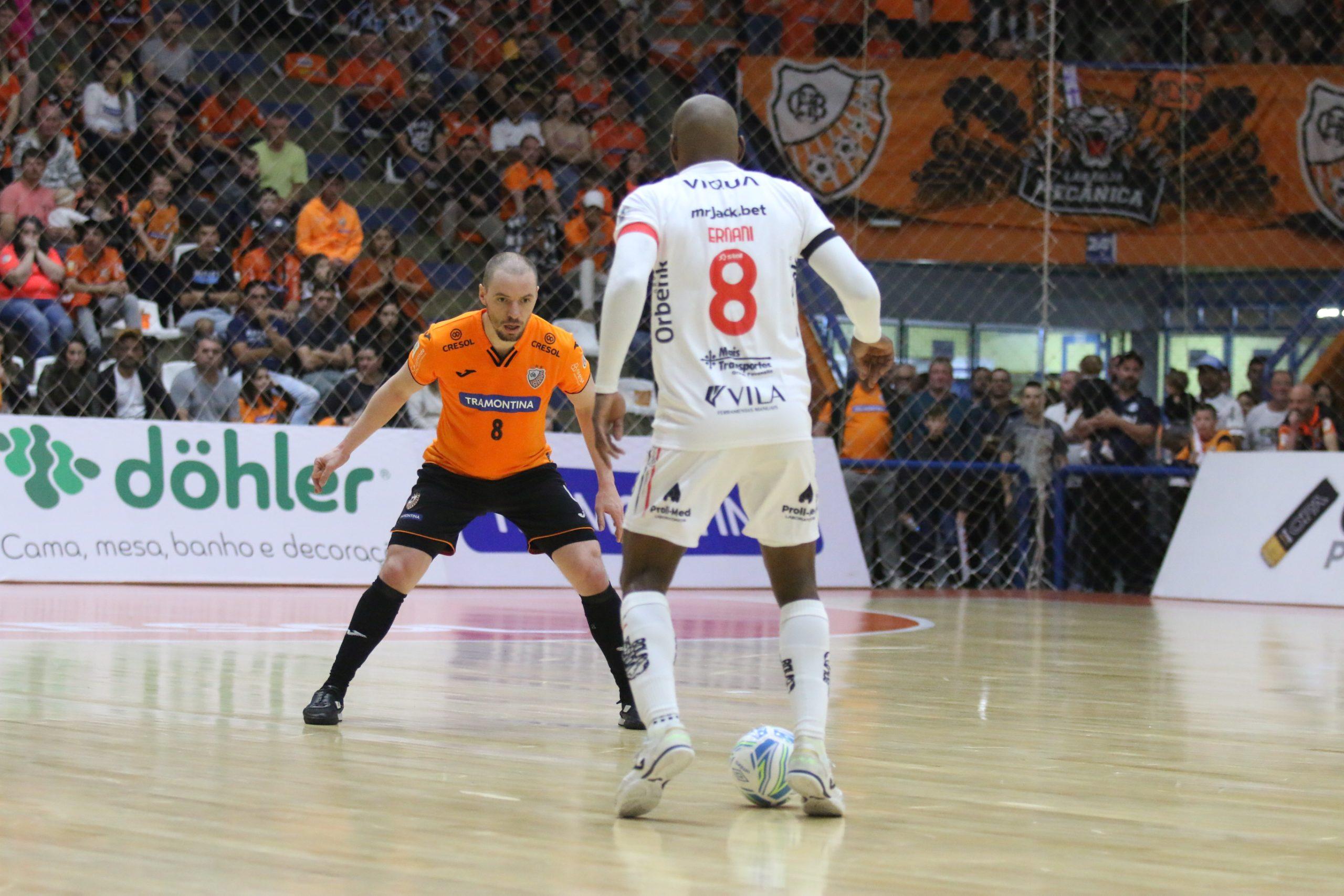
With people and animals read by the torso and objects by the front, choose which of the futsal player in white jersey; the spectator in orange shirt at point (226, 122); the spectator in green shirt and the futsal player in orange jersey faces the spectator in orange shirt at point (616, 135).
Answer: the futsal player in white jersey

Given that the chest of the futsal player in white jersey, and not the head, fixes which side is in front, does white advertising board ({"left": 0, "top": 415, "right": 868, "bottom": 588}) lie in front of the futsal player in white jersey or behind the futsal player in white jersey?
in front

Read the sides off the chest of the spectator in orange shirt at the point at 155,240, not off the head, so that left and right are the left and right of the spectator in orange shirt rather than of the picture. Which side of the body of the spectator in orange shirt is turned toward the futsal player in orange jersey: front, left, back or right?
front

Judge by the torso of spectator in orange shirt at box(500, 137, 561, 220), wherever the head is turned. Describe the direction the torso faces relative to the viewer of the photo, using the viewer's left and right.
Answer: facing the viewer

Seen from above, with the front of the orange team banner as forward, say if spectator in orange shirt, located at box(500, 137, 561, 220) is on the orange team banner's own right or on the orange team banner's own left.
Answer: on the orange team banner's own right

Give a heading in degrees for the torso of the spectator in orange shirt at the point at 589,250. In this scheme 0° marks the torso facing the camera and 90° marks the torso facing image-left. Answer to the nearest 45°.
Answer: approximately 0°

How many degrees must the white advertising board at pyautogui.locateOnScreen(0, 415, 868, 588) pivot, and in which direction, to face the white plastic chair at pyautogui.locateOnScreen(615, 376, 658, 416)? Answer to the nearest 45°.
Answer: approximately 135° to its left

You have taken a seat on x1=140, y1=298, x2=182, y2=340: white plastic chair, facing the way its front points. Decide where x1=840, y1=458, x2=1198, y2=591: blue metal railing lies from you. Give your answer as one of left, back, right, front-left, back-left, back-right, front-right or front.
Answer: front-left

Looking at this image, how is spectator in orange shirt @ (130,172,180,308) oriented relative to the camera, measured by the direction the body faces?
toward the camera

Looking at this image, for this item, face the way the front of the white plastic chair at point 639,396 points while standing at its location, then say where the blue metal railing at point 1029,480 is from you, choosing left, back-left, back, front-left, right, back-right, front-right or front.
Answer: front-left

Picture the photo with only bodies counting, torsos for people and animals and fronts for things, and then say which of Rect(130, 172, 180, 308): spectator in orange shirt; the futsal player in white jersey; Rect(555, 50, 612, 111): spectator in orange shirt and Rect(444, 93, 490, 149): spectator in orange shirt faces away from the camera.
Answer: the futsal player in white jersey

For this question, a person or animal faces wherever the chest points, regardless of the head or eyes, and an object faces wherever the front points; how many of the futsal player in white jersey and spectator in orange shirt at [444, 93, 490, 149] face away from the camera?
1

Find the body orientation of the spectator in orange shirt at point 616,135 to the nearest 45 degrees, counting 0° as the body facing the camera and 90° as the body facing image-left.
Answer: approximately 0°

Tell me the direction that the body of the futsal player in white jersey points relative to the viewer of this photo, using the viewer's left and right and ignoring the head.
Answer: facing away from the viewer

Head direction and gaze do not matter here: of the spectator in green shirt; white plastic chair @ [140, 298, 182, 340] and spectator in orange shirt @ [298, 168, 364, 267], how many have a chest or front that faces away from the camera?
0

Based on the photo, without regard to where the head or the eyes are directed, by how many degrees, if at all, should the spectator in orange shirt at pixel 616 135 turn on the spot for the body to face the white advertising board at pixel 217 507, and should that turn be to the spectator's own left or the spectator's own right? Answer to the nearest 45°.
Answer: approximately 45° to the spectator's own right

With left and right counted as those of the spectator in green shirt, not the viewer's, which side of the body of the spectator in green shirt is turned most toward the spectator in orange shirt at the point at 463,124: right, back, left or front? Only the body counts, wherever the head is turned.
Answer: left
